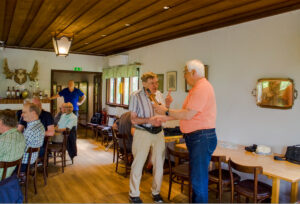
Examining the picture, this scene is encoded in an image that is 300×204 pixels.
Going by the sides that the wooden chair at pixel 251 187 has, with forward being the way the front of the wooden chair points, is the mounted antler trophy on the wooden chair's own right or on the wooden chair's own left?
on the wooden chair's own left

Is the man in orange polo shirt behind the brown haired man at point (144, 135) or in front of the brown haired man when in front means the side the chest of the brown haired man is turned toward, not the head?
in front

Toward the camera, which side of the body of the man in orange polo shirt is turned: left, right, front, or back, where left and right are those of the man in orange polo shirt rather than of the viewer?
left

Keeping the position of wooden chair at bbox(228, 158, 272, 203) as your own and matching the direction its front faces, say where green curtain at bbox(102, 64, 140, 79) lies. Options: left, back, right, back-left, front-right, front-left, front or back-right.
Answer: left

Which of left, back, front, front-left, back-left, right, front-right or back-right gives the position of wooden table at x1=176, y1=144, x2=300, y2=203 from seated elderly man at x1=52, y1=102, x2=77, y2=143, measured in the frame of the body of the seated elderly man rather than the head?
left

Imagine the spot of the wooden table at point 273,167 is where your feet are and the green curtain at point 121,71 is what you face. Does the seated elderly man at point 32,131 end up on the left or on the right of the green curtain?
left

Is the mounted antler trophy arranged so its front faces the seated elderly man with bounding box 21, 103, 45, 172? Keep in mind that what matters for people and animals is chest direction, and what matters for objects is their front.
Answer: yes

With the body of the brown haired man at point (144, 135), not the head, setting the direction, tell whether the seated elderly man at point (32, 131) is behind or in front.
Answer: behind

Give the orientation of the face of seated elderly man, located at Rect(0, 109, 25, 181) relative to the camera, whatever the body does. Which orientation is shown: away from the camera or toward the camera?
away from the camera

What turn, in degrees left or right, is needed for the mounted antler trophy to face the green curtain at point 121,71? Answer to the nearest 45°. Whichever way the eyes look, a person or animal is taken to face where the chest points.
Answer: approximately 45° to its left

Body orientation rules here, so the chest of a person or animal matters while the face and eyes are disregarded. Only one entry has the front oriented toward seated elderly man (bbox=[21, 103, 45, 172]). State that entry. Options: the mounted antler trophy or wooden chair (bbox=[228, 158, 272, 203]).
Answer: the mounted antler trophy

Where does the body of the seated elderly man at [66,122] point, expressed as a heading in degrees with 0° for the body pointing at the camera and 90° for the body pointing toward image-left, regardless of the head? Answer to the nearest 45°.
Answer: approximately 45°

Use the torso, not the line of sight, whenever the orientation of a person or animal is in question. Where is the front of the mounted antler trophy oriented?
toward the camera

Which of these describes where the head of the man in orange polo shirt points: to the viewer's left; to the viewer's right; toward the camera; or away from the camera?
to the viewer's left

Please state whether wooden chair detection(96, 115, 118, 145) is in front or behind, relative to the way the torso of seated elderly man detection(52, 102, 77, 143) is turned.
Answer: behind

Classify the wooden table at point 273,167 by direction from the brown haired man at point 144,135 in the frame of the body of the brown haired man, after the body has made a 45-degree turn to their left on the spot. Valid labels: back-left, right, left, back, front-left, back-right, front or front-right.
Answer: front

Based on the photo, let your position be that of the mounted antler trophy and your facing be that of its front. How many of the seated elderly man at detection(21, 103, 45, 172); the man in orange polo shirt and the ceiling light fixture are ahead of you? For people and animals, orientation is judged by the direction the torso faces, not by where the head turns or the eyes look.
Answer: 3
